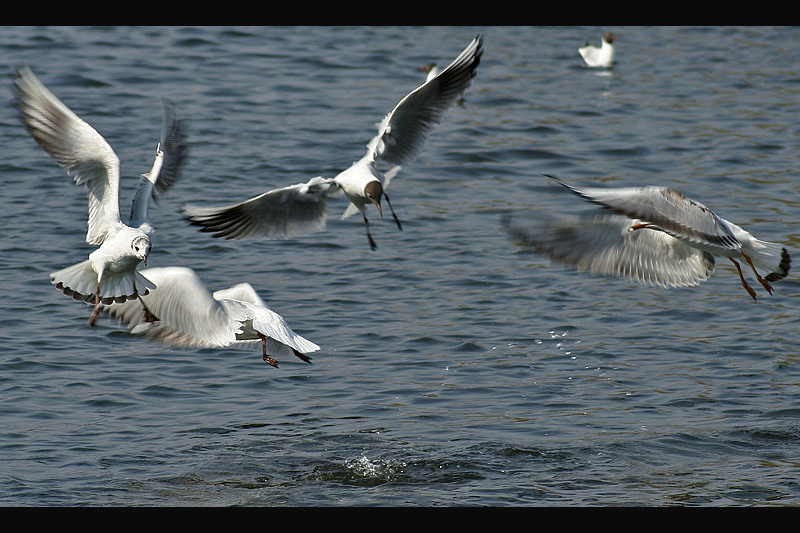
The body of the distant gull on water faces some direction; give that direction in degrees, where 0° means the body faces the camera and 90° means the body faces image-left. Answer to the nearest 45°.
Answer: approximately 270°

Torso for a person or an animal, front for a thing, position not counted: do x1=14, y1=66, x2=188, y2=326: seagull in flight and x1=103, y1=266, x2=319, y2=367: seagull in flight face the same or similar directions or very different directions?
very different directions

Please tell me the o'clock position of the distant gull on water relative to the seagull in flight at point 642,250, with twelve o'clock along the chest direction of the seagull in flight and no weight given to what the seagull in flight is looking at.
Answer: The distant gull on water is roughly at 3 o'clock from the seagull in flight.

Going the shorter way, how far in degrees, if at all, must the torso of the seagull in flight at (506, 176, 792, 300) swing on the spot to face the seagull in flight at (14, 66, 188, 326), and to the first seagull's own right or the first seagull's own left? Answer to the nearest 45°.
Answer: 0° — it already faces it

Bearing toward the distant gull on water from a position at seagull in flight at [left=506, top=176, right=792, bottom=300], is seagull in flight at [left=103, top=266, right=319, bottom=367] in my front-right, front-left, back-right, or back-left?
back-left

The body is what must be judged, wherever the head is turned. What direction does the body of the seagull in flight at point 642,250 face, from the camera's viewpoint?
to the viewer's left

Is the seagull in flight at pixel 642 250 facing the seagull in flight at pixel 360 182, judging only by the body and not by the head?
yes

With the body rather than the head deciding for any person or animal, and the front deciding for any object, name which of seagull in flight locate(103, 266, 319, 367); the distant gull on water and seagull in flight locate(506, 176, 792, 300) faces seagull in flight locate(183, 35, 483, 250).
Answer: seagull in flight locate(506, 176, 792, 300)

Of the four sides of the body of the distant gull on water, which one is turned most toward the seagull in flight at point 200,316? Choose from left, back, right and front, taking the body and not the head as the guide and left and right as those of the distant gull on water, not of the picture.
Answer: right

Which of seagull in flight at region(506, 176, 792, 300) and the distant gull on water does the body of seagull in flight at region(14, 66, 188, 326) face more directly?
the seagull in flight

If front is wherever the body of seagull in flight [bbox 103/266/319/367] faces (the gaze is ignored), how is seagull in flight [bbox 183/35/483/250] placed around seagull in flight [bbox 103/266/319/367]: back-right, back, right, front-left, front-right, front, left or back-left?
right

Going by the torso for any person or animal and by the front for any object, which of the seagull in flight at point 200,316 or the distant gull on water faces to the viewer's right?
the distant gull on water

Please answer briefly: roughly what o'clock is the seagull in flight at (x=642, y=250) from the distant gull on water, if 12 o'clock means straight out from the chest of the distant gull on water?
The seagull in flight is roughly at 3 o'clock from the distant gull on water.

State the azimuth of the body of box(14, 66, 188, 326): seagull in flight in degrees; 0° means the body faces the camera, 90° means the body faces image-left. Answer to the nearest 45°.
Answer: approximately 315°

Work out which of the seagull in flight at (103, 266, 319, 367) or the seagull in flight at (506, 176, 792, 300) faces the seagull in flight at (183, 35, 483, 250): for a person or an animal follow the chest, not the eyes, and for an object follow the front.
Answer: the seagull in flight at (506, 176, 792, 300)
